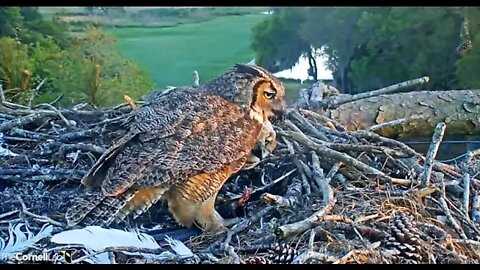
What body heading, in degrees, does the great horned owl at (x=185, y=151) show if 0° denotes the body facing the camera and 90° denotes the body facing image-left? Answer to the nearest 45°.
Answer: approximately 270°

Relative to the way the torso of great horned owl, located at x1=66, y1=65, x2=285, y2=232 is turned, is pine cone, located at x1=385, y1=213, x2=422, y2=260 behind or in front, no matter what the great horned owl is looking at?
in front
